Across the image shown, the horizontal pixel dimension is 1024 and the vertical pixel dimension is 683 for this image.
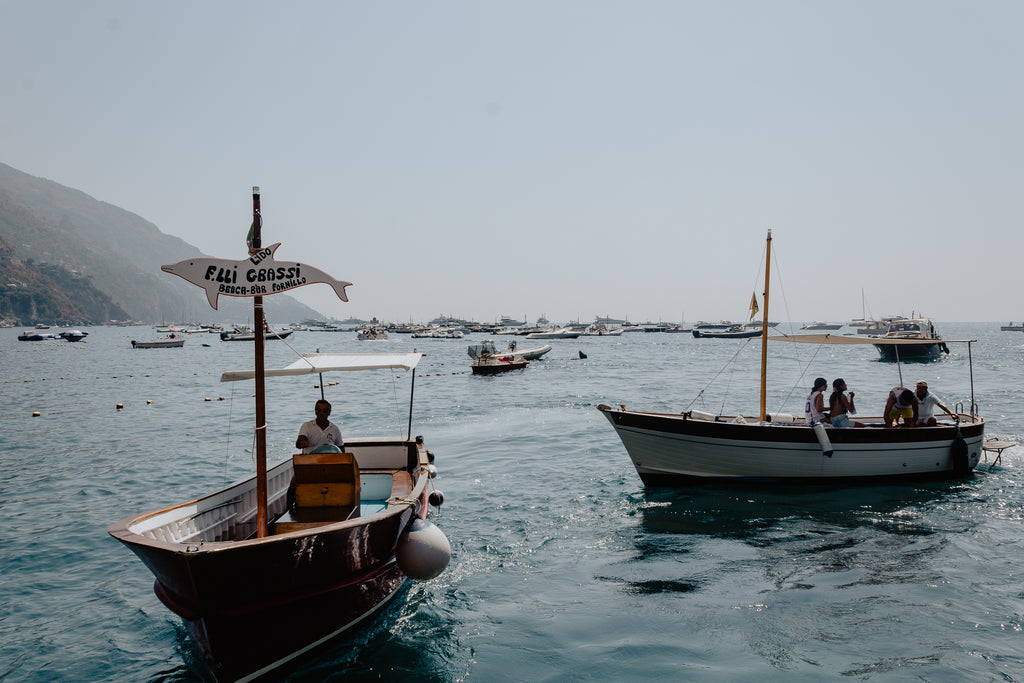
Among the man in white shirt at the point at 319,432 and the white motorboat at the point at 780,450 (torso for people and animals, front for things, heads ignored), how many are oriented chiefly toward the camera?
1

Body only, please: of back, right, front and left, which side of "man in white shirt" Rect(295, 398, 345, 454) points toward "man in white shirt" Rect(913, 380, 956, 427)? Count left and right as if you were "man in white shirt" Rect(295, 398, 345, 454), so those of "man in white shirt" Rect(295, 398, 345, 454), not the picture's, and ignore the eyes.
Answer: left

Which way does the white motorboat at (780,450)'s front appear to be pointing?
to the viewer's left

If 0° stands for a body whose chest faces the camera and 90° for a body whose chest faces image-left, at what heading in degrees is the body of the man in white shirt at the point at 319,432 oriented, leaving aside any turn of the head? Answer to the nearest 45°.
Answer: approximately 0°

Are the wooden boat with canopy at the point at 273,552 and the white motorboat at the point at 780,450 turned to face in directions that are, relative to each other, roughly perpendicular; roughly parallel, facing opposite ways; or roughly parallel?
roughly perpendicular
